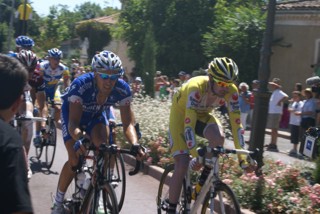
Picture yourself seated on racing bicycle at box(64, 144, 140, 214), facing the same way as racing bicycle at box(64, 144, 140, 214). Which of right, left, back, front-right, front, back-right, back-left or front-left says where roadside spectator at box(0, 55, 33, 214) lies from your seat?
front-right

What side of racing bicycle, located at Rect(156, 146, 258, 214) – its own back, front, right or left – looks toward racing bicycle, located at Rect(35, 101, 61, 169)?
back

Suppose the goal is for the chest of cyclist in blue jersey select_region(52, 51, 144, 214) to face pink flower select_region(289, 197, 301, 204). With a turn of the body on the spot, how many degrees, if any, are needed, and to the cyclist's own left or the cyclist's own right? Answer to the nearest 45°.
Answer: approximately 45° to the cyclist's own left

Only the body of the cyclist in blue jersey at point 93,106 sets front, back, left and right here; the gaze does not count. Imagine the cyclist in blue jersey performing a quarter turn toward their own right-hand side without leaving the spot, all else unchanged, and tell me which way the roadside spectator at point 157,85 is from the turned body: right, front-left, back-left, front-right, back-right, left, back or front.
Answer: back-right

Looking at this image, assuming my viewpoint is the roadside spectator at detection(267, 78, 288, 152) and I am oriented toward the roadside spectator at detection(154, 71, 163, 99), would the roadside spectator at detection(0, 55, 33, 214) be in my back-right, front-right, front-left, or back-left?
back-left

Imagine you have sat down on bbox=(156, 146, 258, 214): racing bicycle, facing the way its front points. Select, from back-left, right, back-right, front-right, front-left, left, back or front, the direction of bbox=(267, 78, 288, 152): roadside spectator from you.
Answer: back-left

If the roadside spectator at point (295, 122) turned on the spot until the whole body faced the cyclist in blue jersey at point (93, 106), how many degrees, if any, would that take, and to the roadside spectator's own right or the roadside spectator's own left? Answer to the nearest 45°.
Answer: approximately 45° to the roadside spectator's own left

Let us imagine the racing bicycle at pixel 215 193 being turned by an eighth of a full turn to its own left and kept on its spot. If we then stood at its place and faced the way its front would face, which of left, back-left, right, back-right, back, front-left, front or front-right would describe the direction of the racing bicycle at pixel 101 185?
back

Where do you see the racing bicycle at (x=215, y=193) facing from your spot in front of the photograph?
facing the viewer and to the right of the viewer

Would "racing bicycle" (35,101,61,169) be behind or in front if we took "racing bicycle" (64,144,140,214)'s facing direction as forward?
behind

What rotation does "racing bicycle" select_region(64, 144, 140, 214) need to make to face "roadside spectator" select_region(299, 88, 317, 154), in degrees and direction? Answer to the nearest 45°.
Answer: approximately 90° to its left
